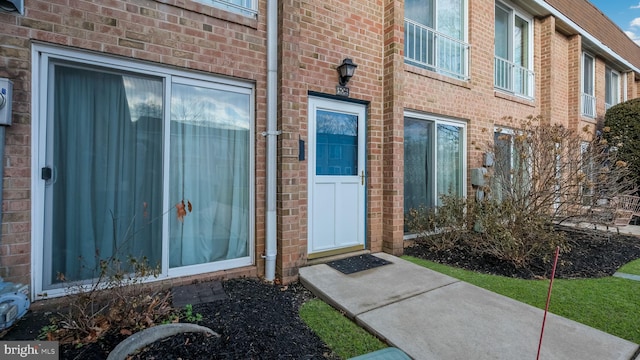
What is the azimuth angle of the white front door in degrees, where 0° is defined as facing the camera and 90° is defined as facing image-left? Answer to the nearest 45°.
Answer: approximately 315°

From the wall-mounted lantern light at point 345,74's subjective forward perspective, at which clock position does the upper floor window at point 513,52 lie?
The upper floor window is roughly at 9 o'clock from the wall-mounted lantern light.

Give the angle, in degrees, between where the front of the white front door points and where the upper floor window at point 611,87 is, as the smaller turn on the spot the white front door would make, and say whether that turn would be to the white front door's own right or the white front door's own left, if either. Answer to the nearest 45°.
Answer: approximately 90° to the white front door's own left

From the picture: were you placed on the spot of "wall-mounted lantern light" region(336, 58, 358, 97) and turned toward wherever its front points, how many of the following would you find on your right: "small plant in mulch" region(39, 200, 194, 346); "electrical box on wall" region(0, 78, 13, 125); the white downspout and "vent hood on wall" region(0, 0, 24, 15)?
4

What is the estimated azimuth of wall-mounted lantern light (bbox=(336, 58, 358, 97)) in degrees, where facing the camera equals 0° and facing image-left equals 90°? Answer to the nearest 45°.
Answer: approximately 315°

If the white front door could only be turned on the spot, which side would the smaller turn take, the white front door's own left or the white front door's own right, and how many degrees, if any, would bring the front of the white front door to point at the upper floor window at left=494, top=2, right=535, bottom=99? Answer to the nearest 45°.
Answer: approximately 90° to the white front door's own left

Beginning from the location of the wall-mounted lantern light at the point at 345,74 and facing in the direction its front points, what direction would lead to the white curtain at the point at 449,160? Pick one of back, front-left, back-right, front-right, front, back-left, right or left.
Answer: left

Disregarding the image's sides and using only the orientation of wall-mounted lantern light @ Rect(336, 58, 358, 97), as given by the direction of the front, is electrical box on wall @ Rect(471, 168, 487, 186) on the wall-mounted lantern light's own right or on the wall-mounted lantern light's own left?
on the wall-mounted lantern light's own left
